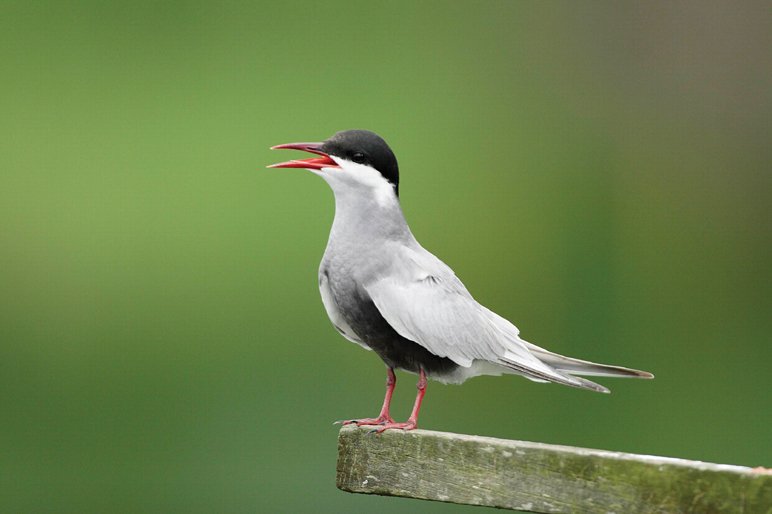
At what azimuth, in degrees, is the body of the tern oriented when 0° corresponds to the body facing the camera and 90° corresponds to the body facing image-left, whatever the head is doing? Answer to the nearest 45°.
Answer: approximately 90°
